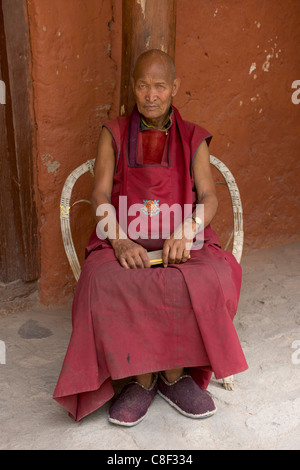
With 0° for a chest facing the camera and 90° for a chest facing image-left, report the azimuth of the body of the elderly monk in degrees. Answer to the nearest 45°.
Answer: approximately 0°
